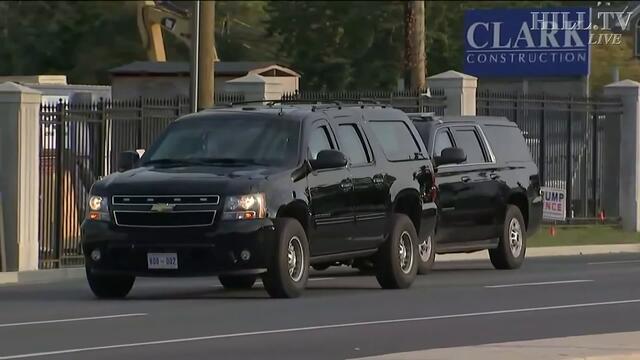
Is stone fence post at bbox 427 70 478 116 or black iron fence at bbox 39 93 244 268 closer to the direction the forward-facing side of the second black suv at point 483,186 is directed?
the black iron fence

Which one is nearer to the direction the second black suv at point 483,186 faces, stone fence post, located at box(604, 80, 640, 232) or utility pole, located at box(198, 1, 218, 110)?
the utility pole

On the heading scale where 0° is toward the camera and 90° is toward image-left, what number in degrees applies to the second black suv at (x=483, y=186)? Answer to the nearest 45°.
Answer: approximately 45°

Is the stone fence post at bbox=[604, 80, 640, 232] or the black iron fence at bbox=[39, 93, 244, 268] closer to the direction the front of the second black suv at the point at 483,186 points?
the black iron fence

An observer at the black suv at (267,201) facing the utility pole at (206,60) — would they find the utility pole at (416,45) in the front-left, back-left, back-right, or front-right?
front-right

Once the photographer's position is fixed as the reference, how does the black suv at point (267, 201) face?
facing the viewer and to the left of the viewer

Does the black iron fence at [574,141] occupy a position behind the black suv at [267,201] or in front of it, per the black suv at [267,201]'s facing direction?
behind

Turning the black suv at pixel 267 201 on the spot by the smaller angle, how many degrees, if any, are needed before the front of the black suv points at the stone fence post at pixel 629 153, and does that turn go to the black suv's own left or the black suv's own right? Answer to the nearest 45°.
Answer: approximately 180°

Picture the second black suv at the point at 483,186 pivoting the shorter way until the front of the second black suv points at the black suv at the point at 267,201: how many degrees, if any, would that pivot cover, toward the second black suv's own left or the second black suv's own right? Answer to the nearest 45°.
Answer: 0° — it already faces it

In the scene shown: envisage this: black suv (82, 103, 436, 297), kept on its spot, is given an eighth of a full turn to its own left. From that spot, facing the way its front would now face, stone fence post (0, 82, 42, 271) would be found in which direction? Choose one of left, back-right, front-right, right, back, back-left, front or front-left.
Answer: back-right

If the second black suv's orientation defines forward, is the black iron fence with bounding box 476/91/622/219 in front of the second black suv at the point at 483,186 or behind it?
behind

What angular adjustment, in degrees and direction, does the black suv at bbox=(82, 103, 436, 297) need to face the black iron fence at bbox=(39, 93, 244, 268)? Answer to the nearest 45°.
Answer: approximately 90° to its right

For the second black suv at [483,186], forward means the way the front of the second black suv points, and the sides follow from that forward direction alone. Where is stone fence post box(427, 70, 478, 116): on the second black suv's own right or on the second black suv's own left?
on the second black suv's own right

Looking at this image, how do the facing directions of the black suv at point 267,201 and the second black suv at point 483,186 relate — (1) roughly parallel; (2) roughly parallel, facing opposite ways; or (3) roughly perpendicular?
roughly parallel

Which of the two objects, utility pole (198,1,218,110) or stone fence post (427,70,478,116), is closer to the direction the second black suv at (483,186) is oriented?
the utility pole
